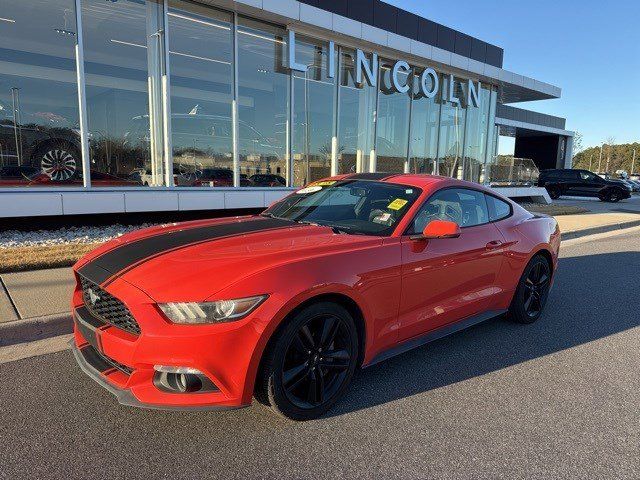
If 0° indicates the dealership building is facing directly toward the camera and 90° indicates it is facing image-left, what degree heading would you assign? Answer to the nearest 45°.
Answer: approximately 315°

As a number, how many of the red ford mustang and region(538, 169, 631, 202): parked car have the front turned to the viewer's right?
1

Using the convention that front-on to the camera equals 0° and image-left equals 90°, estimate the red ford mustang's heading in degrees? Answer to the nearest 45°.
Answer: approximately 45°

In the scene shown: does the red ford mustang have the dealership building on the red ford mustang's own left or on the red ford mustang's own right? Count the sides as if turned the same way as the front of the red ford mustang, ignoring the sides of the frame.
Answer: on the red ford mustang's own right

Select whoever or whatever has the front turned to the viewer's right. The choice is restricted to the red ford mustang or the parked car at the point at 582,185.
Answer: the parked car

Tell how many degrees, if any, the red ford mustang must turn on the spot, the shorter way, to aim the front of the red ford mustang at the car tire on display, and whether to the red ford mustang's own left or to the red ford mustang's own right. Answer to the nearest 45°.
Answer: approximately 90° to the red ford mustang's own right

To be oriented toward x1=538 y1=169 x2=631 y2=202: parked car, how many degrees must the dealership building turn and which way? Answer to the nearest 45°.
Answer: approximately 90° to its left

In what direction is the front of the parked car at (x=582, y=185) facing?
to the viewer's right

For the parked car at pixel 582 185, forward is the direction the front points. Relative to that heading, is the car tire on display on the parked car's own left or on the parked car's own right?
on the parked car's own right

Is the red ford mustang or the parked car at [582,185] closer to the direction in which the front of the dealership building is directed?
the red ford mustang
